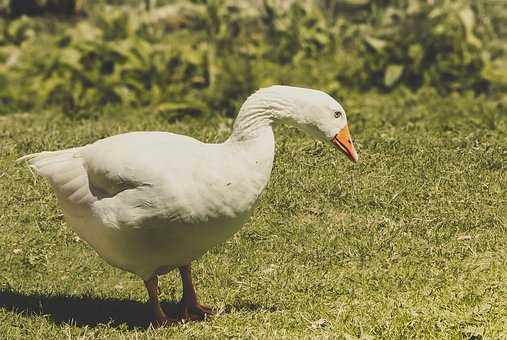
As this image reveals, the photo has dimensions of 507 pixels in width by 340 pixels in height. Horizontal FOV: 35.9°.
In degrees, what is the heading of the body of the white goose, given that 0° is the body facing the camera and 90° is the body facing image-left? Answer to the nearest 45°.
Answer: approximately 270°
